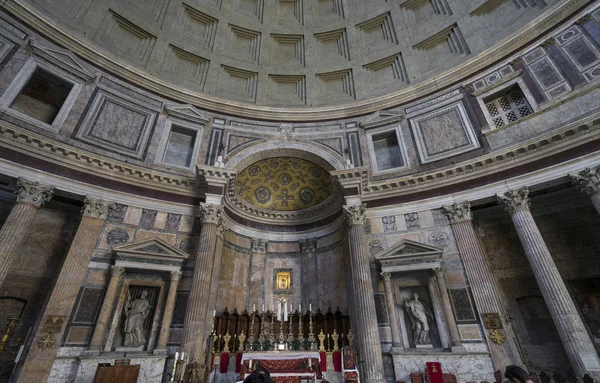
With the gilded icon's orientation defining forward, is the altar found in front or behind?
in front

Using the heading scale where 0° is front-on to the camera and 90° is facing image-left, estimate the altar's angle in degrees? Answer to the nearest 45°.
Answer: approximately 0°

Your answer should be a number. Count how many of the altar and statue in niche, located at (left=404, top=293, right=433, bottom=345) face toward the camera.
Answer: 2

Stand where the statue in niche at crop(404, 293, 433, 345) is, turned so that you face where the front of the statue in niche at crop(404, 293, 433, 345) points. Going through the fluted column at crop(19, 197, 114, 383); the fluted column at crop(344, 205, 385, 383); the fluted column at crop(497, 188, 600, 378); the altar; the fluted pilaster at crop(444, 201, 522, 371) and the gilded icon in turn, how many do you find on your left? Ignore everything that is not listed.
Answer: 2

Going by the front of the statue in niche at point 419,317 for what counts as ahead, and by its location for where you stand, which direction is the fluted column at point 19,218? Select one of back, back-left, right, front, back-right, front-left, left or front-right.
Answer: front-right

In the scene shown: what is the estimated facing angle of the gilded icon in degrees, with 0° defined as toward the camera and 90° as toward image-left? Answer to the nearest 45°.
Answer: approximately 0°

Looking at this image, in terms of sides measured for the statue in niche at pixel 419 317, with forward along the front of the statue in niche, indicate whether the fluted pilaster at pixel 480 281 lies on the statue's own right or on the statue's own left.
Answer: on the statue's own left

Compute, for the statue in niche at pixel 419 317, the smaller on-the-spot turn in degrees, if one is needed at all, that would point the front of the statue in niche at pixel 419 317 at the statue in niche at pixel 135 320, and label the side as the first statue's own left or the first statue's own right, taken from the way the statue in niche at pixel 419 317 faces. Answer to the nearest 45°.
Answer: approximately 45° to the first statue's own right

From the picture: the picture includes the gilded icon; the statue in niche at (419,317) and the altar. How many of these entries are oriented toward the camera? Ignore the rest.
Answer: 3

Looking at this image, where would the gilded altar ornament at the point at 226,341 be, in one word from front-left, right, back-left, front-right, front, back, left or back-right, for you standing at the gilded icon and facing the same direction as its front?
front-right

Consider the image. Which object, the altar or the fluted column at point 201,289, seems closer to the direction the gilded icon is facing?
the altar

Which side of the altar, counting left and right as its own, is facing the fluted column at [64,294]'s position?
right

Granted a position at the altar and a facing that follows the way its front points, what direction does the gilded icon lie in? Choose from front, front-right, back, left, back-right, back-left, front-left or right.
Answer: back

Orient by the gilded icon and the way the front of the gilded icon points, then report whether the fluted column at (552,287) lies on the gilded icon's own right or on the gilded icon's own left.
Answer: on the gilded icon's own left
